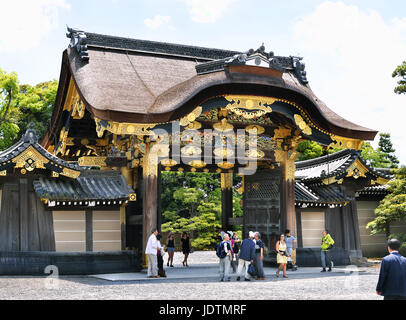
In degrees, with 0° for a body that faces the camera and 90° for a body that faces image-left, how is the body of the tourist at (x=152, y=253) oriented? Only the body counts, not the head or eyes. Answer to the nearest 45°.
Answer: approximately 270°

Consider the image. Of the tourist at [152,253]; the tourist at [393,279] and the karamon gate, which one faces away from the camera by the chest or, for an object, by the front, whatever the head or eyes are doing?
the tourist at [393,279]

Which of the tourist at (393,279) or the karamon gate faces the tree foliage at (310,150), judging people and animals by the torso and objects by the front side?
the tourist

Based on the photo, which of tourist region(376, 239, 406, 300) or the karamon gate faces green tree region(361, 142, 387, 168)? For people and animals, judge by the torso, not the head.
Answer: the tourist

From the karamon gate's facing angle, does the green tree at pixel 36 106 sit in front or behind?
behind

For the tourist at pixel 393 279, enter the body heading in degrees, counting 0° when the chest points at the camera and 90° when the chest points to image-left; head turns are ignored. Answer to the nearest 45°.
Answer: approximately 180°

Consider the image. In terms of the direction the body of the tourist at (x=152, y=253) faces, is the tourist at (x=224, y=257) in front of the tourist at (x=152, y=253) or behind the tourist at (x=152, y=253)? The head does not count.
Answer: in front

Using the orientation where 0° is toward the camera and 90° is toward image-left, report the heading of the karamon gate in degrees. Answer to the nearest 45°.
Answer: approximately 315°

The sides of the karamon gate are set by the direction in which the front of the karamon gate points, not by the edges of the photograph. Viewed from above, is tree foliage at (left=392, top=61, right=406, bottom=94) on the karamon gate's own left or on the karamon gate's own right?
on the karamon gate's own left

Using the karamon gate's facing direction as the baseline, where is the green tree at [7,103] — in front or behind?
behind

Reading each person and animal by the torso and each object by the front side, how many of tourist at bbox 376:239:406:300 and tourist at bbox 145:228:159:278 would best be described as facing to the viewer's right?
1

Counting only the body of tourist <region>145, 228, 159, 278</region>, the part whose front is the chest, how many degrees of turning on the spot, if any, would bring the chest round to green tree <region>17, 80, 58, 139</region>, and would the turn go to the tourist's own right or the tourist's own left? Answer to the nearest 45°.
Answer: approximately 90° to the tourist's own left
